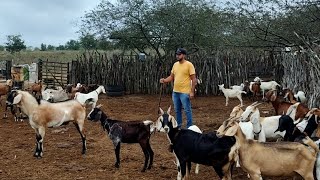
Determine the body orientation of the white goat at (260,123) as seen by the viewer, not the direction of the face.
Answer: to the viewer's left

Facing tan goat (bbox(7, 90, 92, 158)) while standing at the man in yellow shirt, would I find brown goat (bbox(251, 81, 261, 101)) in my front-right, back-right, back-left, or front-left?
back-right

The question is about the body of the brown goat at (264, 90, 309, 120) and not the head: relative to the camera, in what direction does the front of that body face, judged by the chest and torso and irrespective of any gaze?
to the viewer's left

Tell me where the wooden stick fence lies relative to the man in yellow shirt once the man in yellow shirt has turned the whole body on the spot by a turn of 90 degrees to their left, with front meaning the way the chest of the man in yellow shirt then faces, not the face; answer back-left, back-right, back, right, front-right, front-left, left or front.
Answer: back-left

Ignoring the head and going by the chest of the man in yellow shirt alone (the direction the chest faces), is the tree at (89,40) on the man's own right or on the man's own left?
on the man's own right

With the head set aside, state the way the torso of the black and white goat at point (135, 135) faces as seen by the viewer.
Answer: to the viewer's left

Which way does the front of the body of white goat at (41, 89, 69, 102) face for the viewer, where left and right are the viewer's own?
facing to the left of the viewer

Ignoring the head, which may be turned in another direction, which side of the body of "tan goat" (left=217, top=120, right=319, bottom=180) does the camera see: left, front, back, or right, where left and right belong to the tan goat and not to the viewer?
left
